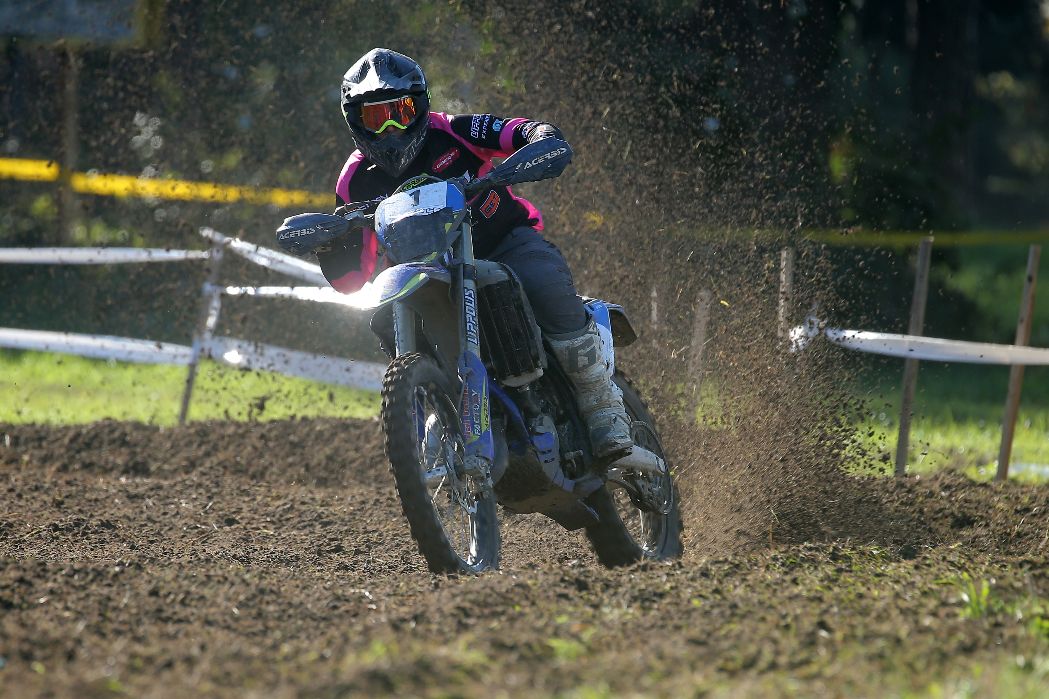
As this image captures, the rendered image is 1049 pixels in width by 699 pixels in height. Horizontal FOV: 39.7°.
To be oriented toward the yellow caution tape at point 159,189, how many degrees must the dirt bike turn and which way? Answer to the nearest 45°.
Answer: approximately 135° to its right

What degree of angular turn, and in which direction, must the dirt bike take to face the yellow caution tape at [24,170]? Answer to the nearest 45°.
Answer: approximately 90° to its right

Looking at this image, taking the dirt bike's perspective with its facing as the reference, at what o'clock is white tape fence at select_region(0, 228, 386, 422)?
The white tape fence is roughly at 4 o'clock from the dirt bike.
